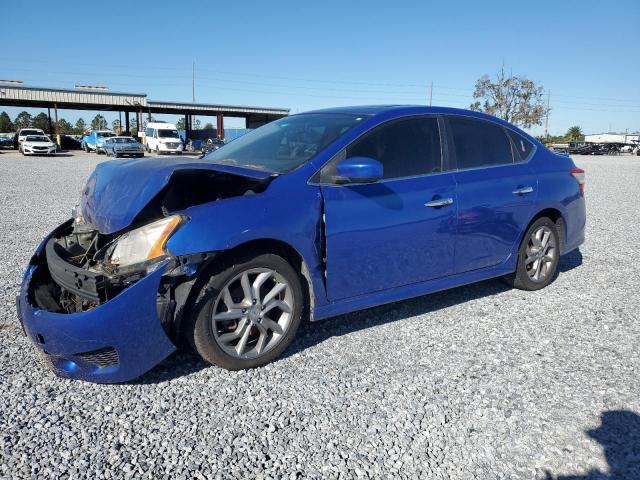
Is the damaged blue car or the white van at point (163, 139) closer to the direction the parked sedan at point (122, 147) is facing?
the damaged blue car

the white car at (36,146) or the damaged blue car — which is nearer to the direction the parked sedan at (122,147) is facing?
the damaged blue car

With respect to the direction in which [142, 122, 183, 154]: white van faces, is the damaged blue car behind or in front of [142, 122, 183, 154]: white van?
in front

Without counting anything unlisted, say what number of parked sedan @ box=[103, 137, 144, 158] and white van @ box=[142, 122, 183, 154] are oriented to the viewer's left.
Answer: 0

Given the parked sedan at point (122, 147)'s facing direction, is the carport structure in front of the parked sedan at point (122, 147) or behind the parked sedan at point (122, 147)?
behind

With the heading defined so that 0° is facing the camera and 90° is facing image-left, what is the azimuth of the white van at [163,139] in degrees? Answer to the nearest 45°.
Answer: approximately 315°

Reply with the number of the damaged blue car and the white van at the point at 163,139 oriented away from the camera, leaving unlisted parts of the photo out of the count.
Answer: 0

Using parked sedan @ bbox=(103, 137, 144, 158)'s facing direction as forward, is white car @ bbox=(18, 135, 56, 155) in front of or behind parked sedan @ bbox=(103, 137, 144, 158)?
behind

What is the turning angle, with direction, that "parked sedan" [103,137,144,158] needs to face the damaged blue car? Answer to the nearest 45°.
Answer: approximately 45° to its right

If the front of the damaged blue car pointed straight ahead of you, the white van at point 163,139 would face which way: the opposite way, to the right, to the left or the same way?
to the left

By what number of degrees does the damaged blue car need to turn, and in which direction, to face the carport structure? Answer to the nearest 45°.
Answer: approximately 135° to its right

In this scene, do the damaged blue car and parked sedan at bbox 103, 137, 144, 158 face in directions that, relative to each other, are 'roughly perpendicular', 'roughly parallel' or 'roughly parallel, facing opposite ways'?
roughly perpendicular

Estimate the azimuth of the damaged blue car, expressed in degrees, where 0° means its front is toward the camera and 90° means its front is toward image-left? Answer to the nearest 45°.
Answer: approximately 45°
